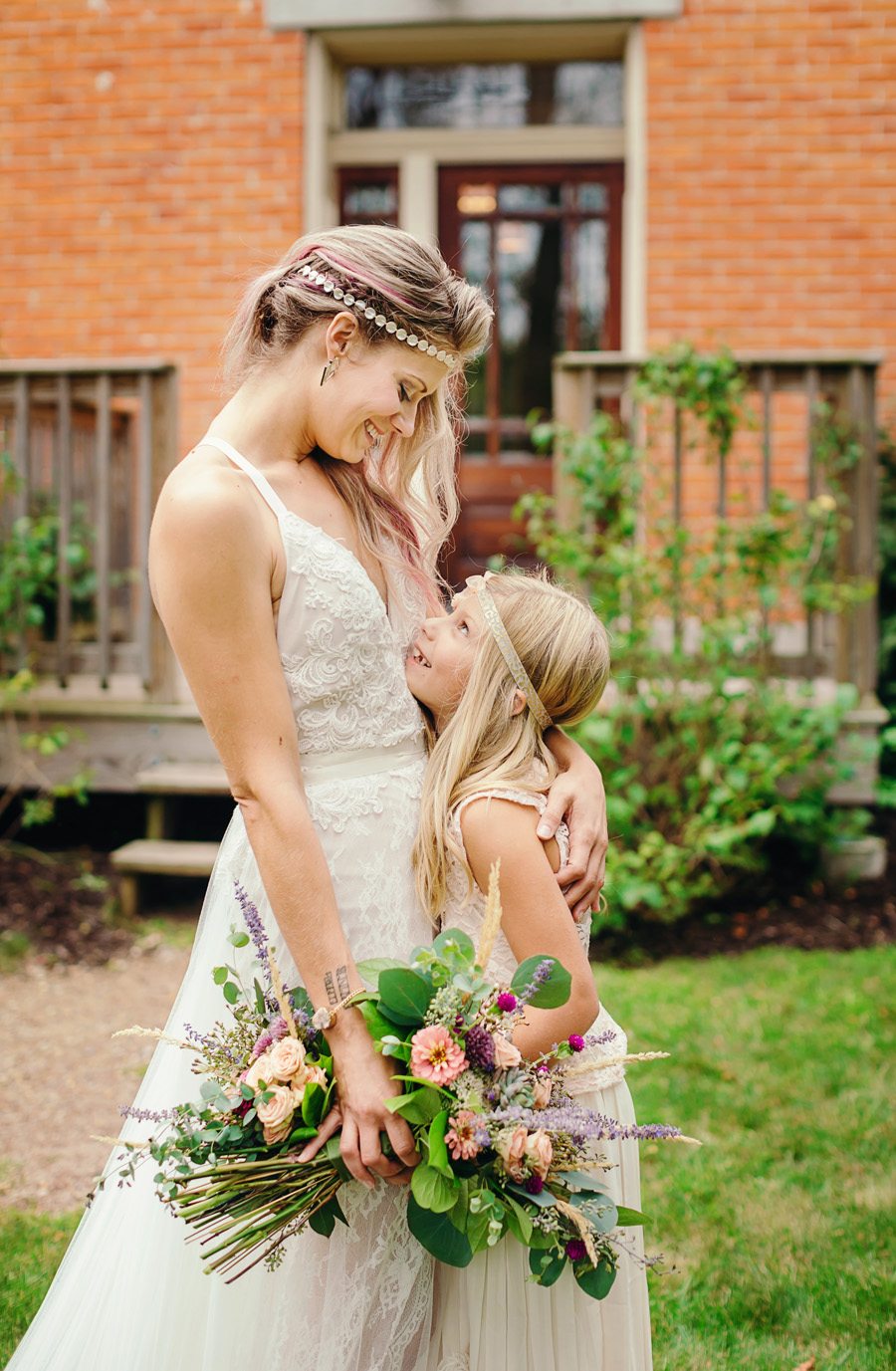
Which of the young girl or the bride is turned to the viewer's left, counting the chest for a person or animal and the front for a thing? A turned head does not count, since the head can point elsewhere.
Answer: the young girl

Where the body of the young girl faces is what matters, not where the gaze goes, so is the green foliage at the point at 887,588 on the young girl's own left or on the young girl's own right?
on the young girl's own right

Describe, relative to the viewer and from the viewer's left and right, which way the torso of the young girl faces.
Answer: facing to the left of the viewer

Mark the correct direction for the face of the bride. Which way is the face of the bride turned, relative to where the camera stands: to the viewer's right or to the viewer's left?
to the viewer's right

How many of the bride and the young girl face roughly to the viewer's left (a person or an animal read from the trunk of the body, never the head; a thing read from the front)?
1

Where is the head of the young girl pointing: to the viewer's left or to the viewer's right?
to the viewer's left

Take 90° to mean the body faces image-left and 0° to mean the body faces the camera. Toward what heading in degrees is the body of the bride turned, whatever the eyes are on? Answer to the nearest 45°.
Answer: approximately 315°

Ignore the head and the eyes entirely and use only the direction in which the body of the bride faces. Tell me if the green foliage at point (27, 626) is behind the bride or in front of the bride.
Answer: behind

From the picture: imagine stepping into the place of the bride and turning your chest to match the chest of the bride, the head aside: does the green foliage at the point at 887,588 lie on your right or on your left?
on your left
